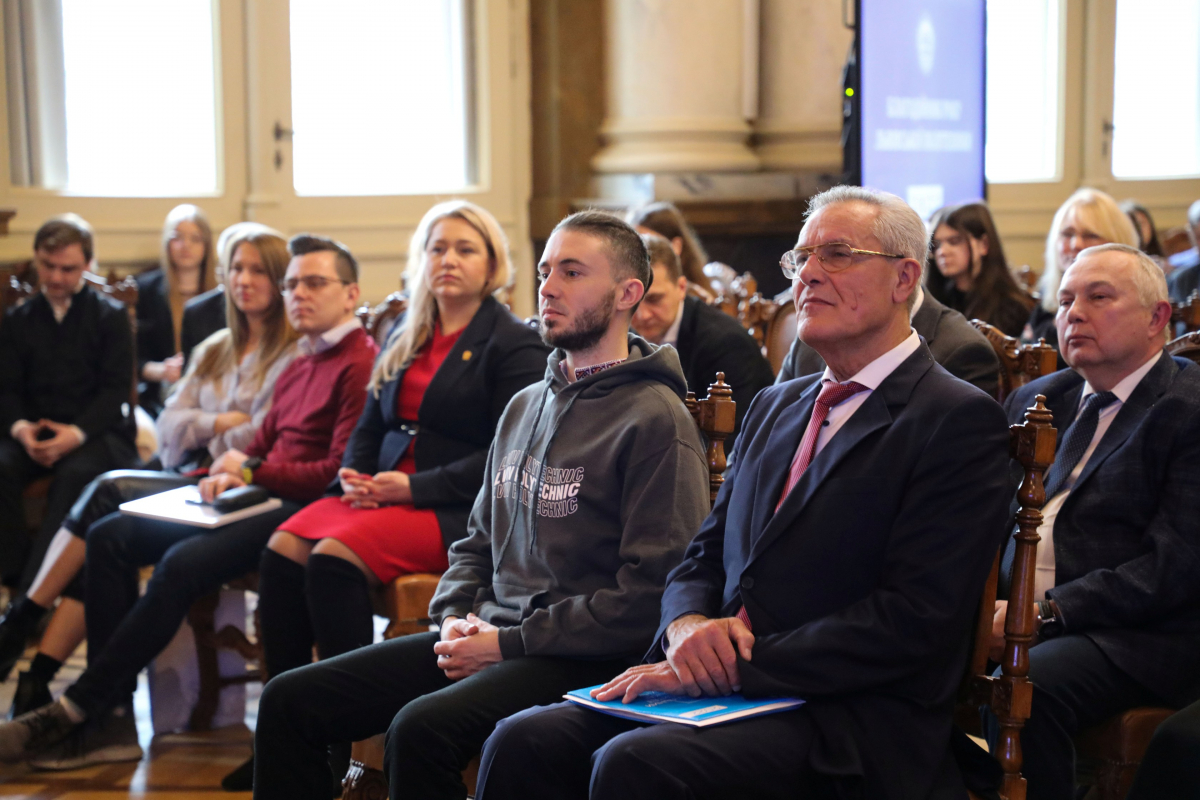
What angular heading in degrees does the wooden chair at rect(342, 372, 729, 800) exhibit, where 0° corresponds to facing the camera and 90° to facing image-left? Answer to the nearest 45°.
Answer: approximately 45°

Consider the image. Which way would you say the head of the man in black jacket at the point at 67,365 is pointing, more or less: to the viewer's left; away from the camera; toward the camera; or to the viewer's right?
toward the camera

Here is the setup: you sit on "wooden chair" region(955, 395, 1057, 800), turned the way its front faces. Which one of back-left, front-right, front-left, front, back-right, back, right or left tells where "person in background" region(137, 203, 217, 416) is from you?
right

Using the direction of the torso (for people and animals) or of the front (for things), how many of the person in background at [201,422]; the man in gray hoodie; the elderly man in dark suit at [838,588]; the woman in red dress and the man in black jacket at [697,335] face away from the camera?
0

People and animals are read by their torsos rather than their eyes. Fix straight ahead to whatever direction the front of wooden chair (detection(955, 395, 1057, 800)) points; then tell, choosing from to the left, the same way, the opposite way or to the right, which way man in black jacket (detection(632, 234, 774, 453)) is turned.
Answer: the same way

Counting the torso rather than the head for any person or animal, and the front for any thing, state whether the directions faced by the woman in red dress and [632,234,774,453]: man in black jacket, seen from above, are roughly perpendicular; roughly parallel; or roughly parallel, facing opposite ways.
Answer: roughly parallel

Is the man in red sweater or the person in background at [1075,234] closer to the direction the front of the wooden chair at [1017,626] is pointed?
the man in red sweater

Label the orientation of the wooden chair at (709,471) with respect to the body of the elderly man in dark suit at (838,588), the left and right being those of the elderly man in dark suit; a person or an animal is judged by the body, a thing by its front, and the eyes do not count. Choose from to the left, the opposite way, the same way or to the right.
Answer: the same way

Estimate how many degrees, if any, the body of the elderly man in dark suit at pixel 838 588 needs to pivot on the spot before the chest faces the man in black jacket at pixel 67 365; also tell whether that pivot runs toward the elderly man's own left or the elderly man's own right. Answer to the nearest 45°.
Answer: approximately 90° to the elderly man's own right

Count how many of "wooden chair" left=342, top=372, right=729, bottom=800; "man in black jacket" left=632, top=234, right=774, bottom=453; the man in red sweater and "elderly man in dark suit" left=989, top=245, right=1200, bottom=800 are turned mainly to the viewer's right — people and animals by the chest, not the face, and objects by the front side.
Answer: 0

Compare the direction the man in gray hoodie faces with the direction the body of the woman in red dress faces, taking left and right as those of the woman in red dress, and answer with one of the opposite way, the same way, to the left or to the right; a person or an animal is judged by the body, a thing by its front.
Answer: the same way

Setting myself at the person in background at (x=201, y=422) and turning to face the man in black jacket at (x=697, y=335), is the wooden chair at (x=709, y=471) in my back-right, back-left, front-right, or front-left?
front-right

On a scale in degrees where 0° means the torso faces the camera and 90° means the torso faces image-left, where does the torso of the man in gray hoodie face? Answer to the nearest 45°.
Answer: approximately 45°

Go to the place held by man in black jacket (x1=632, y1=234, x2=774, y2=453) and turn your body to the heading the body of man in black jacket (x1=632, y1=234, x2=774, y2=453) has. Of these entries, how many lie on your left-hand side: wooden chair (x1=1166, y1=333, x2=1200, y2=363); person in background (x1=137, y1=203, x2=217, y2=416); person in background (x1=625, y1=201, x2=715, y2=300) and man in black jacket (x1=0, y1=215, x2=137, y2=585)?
1

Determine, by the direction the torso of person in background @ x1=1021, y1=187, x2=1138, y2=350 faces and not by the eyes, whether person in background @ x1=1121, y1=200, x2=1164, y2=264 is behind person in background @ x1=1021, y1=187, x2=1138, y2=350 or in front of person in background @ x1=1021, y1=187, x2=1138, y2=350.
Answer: behind

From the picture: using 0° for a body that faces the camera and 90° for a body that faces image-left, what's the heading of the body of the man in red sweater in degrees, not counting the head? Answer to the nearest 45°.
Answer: approximately 45°

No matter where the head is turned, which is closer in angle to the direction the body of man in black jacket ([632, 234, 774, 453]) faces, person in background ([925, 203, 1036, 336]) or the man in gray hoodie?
the man in gray hoodie

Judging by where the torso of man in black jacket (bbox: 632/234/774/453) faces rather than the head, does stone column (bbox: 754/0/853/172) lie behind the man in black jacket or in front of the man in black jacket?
behind
